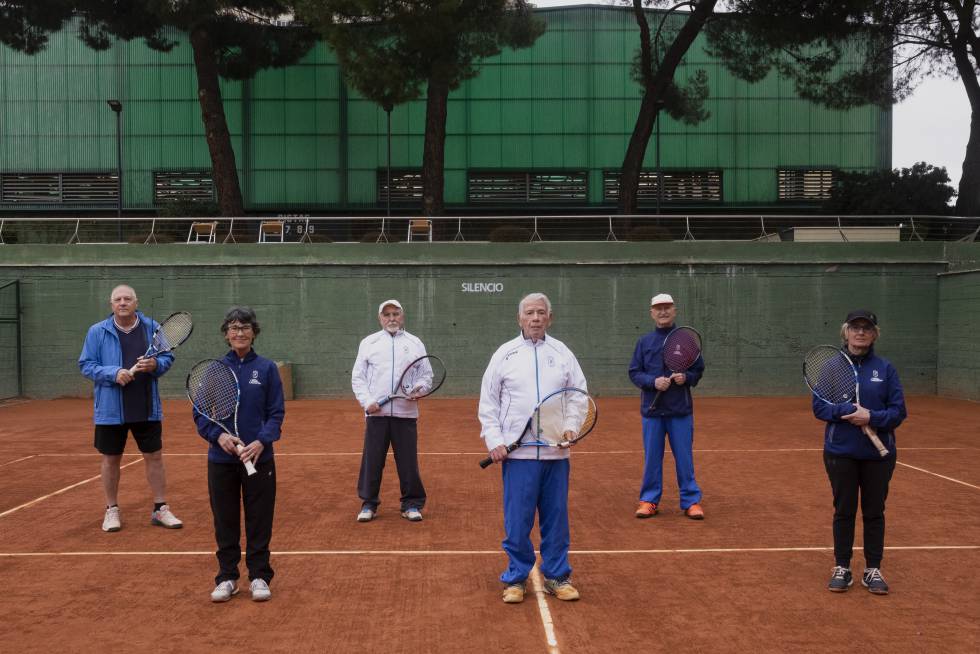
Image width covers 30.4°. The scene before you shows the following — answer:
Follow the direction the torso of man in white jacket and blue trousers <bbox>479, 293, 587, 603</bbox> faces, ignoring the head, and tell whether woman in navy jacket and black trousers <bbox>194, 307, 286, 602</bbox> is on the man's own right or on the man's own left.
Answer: on the man's own right

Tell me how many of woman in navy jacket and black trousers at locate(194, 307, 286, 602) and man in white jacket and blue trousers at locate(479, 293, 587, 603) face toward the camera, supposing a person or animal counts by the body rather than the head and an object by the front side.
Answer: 2

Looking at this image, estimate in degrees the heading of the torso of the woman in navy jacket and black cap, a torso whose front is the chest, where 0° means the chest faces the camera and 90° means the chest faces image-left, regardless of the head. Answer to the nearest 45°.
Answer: approximately 0°

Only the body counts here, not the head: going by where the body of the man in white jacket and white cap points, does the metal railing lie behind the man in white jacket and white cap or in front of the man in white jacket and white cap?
behind

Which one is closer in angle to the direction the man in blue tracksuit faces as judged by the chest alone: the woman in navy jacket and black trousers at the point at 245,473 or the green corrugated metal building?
the woman in navy jacket and black trousers

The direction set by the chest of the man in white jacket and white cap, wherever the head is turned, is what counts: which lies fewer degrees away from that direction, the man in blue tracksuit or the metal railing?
the man in blue tracksuit
